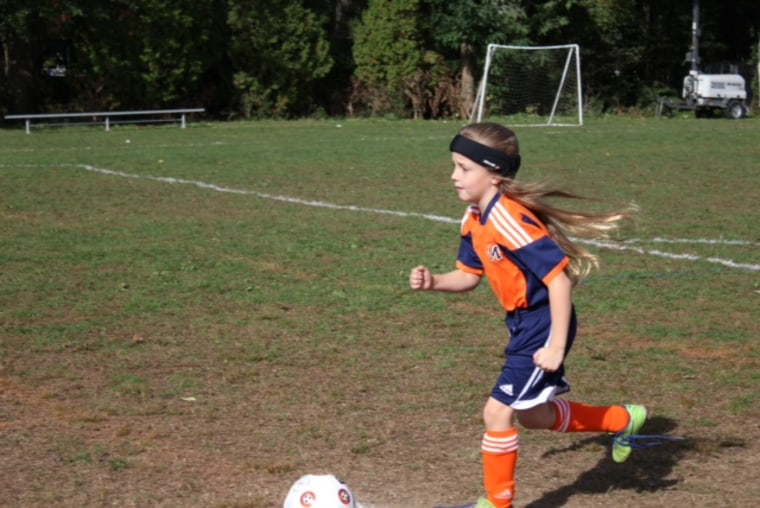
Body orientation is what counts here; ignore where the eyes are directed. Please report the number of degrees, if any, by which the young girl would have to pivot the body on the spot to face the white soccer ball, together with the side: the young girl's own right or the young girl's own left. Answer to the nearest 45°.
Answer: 0° — they already face it

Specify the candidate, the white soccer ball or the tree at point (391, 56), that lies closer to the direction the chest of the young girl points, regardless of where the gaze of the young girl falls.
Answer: the white soccer ball

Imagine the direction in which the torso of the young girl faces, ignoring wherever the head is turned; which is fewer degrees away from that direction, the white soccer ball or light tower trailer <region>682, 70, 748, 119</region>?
the white soccer ball

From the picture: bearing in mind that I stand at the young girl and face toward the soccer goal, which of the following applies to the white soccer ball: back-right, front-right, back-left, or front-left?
back-left

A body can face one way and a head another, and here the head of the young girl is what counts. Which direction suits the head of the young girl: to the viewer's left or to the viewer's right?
to the viewer's left

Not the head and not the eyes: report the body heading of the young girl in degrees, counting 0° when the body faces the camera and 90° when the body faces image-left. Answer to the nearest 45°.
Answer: approximately 45°

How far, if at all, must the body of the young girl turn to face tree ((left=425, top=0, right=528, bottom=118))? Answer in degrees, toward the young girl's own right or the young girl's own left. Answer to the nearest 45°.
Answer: approximately 135° to the young girl's own right
